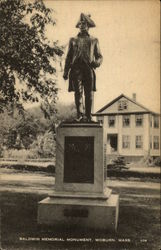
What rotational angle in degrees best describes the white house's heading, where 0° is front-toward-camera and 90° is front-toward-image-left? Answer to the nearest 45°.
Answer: approximately 0°

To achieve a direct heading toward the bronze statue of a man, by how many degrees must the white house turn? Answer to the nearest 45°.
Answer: approximately 45° to its right

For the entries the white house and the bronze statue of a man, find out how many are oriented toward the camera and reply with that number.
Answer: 2

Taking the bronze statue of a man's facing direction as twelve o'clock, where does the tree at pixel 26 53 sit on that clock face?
The tree is roughly at 4 o'clock from the bronze statue of a man.

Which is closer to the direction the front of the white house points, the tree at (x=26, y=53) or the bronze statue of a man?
the bronze statue of a man

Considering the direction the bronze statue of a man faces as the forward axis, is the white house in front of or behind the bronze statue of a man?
behind

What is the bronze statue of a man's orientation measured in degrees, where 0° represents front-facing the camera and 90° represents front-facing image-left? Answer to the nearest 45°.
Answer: approximately 0°
